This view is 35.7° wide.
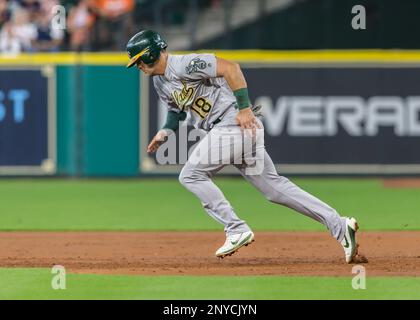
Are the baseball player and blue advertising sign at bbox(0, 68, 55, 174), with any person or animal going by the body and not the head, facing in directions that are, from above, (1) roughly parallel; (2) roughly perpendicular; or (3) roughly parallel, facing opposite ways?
roughly perpendicular

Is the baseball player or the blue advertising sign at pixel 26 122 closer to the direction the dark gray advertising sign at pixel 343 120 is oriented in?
the baseball player

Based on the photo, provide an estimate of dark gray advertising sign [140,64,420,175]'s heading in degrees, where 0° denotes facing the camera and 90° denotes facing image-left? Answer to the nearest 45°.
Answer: approximately 0°

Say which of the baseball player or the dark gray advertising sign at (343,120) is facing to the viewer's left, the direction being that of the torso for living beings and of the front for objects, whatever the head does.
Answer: the baseball player

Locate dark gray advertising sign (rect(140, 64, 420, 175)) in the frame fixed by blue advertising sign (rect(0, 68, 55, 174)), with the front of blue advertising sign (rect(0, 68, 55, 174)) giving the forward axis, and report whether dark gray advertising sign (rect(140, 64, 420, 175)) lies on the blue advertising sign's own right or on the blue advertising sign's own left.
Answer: on the blue advertising sign's own left

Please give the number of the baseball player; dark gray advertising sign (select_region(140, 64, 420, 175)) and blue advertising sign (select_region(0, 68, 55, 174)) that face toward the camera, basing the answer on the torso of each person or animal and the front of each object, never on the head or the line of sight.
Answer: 2

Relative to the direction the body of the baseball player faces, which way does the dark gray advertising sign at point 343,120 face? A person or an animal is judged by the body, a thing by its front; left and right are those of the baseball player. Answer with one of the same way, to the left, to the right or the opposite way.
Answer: to the left

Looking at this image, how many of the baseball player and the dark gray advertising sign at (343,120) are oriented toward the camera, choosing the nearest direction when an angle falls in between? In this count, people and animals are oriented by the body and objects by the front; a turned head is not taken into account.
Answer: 1

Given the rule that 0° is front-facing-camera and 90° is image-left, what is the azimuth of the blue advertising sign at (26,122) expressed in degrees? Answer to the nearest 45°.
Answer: approximately 0°

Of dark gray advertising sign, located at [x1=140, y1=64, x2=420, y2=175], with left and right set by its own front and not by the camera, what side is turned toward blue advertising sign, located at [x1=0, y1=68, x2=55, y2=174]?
right

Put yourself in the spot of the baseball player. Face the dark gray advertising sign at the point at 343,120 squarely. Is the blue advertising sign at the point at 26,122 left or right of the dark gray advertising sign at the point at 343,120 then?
left

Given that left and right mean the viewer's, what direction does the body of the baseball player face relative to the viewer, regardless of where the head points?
facing to the left of the viewer
